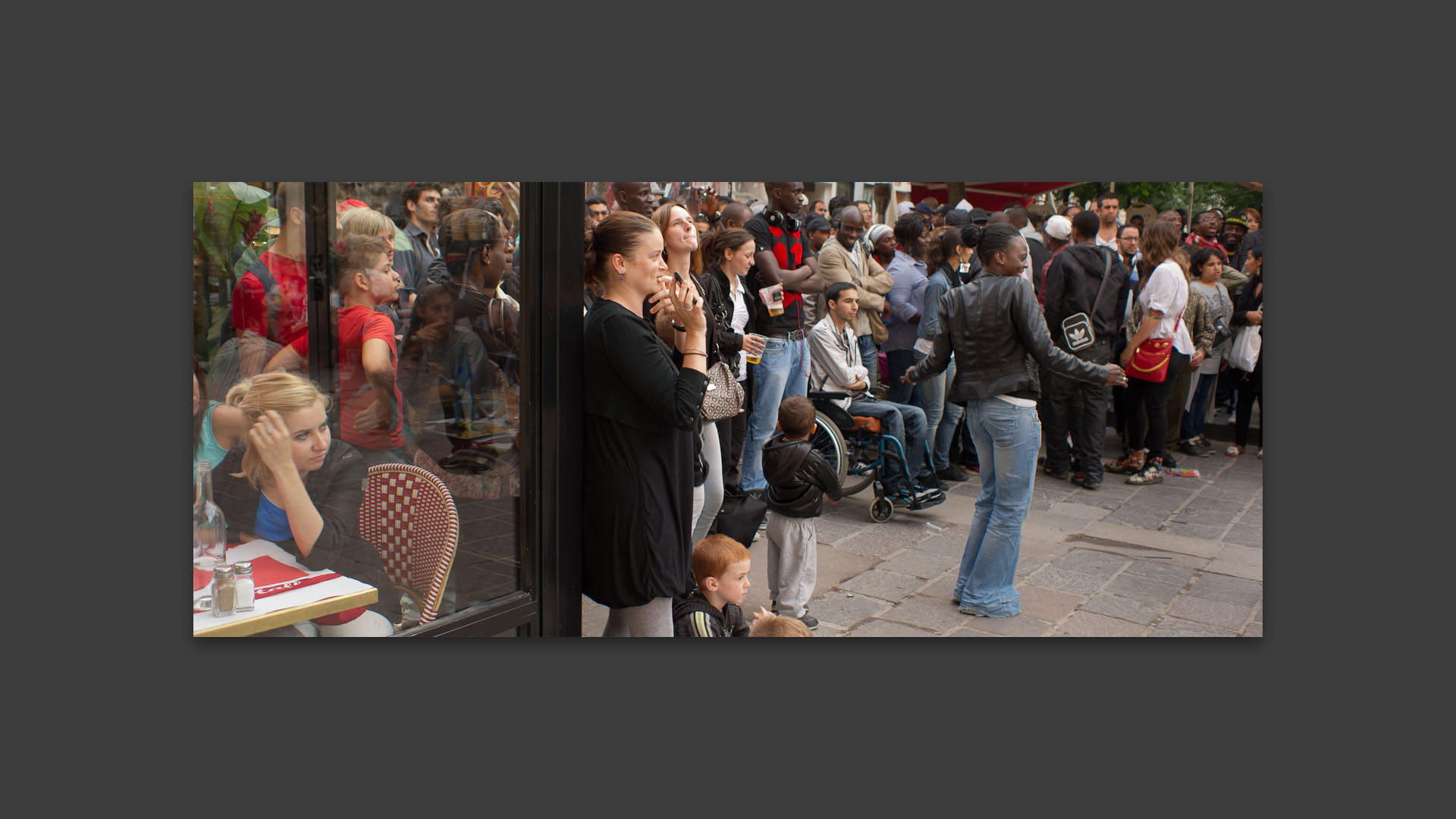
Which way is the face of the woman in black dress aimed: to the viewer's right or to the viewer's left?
to the viewer's right

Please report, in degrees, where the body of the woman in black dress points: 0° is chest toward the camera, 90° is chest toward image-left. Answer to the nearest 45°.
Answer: approximately 270°

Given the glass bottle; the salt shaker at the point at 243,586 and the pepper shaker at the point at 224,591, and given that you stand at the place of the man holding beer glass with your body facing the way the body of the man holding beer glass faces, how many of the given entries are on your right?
3

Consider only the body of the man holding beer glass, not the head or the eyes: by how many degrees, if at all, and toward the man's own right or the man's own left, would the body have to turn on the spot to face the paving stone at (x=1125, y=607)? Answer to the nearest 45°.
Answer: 0° — they already face it

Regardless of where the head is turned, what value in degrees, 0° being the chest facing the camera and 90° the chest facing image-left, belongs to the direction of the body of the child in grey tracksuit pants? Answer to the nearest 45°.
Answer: approximately 225°

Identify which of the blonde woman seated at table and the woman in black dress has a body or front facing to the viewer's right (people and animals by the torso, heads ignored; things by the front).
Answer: the woman in black dress

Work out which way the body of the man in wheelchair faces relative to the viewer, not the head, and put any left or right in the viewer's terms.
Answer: facing the viewer and to the right of the viewer

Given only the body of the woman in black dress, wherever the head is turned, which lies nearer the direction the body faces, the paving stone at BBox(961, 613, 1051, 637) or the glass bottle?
the paving stone

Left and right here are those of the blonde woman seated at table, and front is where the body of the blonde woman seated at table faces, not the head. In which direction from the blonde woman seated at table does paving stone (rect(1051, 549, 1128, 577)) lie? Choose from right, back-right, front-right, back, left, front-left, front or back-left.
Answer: left

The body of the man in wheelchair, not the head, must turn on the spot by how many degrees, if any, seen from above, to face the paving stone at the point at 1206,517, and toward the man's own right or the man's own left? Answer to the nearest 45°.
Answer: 0° — they already face it

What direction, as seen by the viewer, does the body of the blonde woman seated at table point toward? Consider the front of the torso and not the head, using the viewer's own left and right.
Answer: facing the viewer

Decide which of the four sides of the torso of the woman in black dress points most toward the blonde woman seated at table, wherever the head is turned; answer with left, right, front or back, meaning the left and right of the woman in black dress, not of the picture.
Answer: back

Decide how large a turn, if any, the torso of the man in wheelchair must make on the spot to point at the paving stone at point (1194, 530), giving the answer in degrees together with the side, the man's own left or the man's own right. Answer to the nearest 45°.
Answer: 0° — they already face it

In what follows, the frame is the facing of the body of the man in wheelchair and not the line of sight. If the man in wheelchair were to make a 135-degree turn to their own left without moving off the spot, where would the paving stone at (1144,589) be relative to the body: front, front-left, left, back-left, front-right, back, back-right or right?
back-right

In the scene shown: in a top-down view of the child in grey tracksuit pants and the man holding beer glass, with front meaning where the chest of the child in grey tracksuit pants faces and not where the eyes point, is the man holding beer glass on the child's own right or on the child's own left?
on the child's own left
